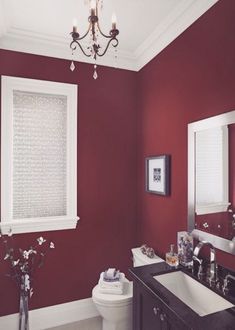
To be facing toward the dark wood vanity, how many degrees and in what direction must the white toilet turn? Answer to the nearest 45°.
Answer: approximately 90° to its left

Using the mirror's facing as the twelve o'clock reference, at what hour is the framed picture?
The framed picture is roughly at 3 o'clock from the mirror.

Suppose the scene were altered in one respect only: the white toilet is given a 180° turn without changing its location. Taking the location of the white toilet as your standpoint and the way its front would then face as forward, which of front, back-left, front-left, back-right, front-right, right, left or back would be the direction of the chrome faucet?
right

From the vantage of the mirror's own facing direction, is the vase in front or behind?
in front

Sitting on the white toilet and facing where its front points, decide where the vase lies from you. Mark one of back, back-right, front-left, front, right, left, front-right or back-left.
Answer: front-right

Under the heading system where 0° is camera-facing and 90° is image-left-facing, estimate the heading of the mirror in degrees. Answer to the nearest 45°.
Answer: approximately 45°

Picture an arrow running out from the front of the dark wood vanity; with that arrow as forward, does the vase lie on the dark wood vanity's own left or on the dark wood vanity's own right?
on the dark wood vanity's own right

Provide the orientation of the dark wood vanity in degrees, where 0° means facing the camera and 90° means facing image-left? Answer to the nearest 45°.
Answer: approximately 45°

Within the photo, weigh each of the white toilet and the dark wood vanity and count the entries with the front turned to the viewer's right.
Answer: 0
